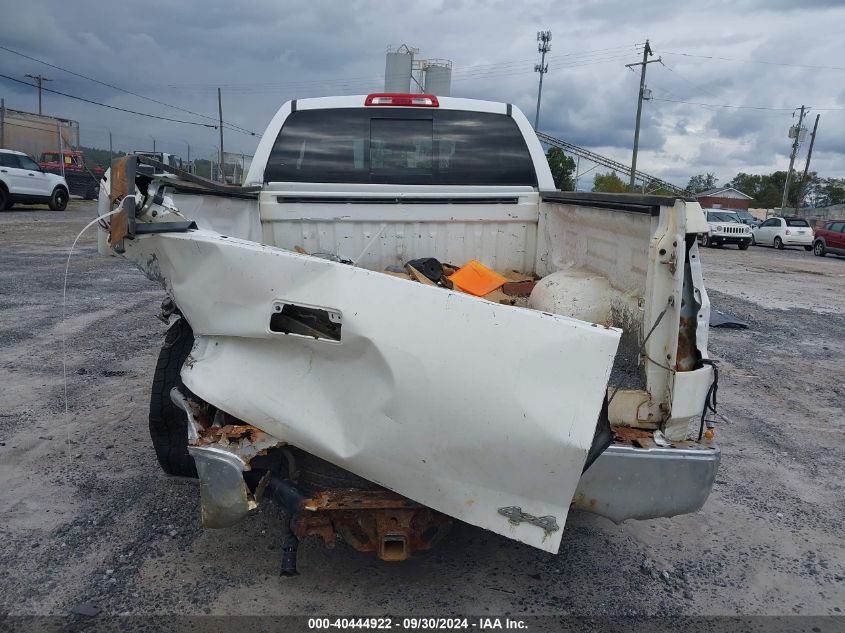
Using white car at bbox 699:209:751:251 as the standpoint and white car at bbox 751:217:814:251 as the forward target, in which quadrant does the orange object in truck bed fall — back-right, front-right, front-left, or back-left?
back-right

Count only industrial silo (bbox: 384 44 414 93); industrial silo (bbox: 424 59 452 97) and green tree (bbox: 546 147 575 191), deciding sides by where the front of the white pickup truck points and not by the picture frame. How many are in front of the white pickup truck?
3

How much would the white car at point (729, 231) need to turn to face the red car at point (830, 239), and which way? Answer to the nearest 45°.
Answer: approximately 45° to its left

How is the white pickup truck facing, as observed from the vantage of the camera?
facing away from the viewer

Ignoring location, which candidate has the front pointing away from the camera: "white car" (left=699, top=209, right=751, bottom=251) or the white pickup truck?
the white pickup truck

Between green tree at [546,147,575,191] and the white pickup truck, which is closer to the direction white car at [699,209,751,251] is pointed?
the white pickup truck

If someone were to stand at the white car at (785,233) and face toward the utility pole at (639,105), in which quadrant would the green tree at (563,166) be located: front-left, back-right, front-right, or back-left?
front-left

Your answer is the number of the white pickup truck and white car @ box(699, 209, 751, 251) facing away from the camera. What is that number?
1

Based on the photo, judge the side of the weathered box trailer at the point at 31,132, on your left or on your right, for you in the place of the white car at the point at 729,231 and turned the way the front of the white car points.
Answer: on your right

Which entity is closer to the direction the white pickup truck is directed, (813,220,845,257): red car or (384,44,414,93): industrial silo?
the industrial silo

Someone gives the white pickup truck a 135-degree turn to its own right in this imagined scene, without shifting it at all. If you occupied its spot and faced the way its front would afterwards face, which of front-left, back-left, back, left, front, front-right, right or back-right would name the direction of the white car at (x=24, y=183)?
back

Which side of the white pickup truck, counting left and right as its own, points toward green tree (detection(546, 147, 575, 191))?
front

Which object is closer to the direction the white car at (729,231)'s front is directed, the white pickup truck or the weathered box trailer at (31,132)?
the white pickup truck

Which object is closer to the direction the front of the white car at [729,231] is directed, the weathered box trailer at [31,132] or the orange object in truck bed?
the orange object in truck bed

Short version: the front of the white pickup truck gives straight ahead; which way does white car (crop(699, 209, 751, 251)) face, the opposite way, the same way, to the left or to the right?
the opposite way

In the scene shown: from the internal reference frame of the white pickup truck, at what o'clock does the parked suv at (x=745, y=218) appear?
The parked suv is roughly at 1 o'clock from the white pickup truck.
